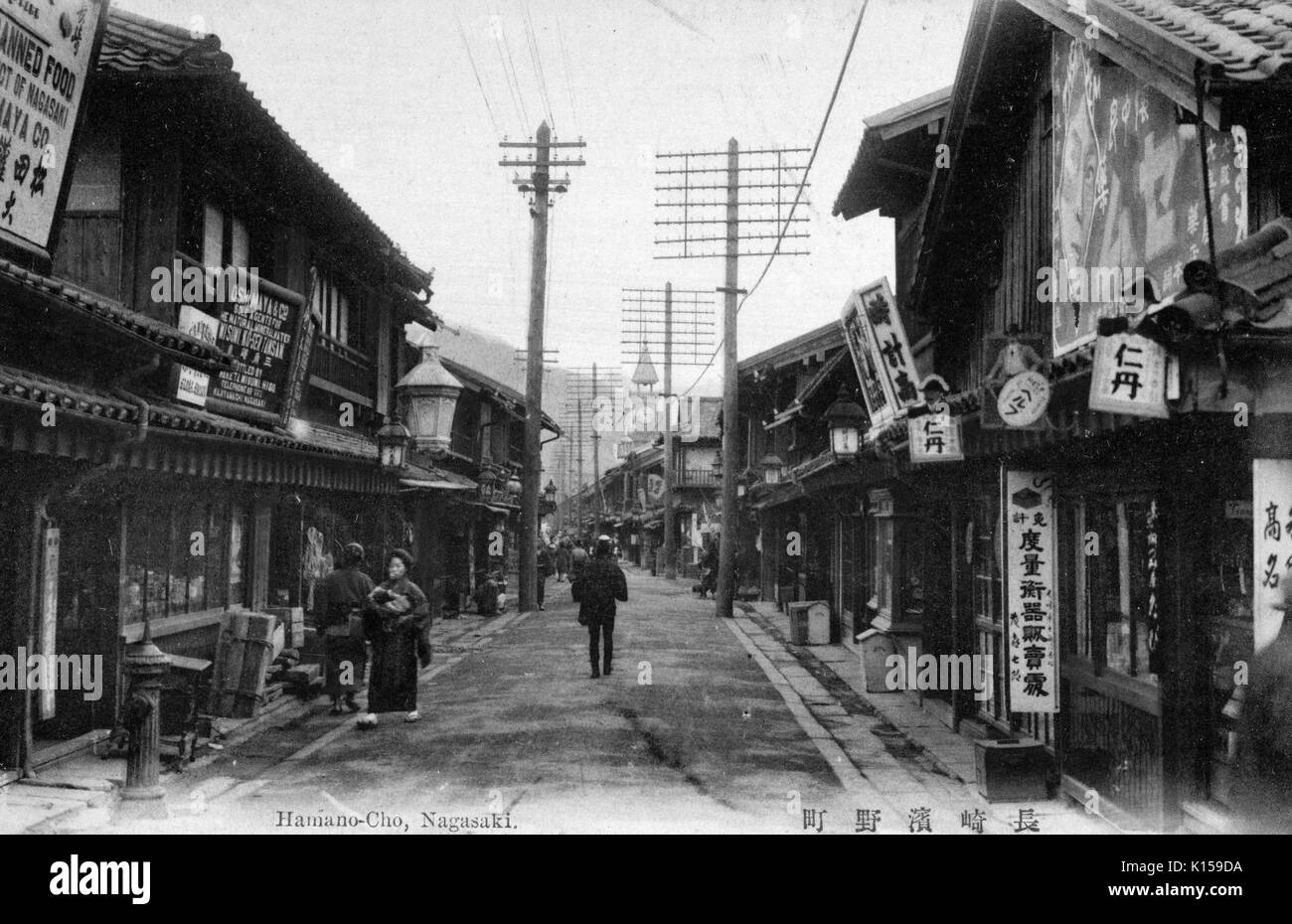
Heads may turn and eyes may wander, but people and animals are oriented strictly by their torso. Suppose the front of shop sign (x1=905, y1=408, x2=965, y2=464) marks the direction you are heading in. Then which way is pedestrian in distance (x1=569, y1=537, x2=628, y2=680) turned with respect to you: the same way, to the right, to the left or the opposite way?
the opposite way

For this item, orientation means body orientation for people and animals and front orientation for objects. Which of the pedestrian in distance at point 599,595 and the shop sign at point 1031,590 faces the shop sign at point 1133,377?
the shop sign at point 1031,590

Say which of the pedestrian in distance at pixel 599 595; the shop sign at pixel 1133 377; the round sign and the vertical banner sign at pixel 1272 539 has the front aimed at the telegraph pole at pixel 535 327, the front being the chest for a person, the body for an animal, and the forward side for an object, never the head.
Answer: the pedestrian in distance

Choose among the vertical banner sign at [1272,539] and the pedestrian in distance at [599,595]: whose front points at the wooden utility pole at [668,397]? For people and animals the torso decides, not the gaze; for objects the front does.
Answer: the pedestrian in distance

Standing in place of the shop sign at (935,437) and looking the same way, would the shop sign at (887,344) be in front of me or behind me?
behind

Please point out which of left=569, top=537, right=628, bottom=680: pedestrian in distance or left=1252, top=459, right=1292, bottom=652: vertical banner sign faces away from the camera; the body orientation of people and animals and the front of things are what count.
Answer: the pedestrian in distance

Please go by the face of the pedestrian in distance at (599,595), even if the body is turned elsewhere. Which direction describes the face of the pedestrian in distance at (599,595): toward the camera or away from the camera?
away from the camera

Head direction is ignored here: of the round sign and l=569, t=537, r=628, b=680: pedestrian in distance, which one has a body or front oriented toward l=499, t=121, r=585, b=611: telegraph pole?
the pedestrian in distance

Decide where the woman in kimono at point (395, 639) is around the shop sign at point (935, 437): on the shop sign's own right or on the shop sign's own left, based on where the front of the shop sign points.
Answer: on the shop sign's own right

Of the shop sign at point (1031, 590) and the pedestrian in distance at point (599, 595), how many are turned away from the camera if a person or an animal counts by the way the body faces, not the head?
1

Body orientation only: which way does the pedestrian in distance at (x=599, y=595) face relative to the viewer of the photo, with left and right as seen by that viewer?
facing away from the viewer

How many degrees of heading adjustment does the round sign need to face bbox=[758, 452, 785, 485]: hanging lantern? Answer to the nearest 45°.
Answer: approximately 180°

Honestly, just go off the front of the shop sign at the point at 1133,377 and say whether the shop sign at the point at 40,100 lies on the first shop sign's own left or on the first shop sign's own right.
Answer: on the first shop sign's own right
